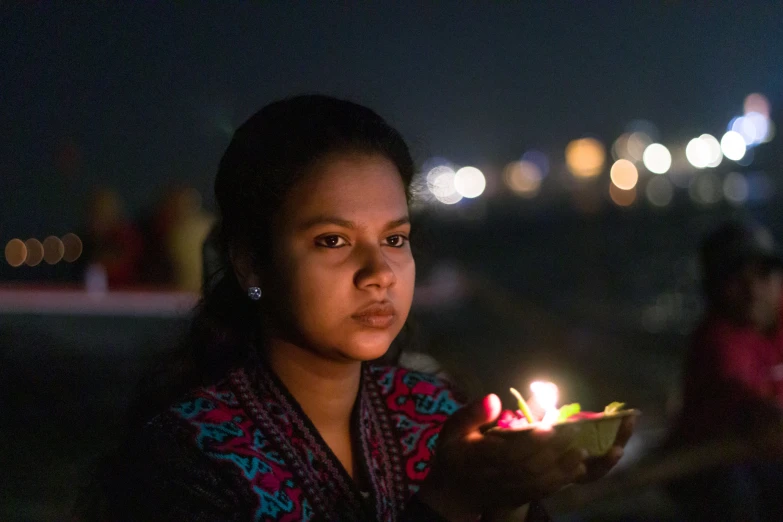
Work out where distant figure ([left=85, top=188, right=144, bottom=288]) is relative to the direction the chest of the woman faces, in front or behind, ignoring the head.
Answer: behind

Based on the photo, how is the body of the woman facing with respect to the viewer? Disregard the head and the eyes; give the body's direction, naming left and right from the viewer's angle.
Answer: facing the viewer and to the right of the viewer

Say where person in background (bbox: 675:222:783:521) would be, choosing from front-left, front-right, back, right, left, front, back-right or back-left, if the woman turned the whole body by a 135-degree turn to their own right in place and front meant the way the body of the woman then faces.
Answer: back-right

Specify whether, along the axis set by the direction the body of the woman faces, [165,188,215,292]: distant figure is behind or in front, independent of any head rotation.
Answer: behind
